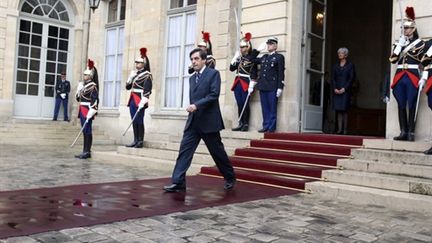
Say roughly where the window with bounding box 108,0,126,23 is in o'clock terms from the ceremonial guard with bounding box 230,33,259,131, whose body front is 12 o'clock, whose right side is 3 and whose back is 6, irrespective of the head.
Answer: The window is roughly at 3 o'clock from the ceremonial guard.

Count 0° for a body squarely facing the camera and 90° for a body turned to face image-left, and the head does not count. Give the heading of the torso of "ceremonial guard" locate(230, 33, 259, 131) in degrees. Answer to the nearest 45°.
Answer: approximately 45°

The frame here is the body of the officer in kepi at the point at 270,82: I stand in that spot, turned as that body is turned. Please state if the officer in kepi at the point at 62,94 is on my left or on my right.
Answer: on my right

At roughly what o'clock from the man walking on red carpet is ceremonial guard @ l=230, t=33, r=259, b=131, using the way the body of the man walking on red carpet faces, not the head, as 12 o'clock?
The ceremonial guard is roughly at 5 o'clock from the man walking on red carpet.

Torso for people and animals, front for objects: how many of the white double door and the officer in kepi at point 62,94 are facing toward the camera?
2

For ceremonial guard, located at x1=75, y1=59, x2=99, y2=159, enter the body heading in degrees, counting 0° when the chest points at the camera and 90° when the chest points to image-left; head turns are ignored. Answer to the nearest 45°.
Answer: approximately 45°

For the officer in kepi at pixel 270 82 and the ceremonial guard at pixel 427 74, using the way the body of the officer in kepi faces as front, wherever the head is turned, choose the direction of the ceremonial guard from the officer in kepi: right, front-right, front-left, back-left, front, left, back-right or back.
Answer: left

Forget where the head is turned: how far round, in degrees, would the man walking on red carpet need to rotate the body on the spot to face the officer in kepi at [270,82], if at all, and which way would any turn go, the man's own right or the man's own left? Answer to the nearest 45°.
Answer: approximately 180°

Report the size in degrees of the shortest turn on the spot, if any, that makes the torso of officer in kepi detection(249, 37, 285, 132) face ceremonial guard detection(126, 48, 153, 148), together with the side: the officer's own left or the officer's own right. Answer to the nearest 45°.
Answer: approximately 45° to the officer's own right

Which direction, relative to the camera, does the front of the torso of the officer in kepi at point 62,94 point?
toward the camera

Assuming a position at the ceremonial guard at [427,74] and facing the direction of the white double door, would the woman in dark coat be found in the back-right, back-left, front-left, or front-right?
front-right

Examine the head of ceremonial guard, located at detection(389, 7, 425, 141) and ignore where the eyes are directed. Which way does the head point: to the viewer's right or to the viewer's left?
to the viewer's left

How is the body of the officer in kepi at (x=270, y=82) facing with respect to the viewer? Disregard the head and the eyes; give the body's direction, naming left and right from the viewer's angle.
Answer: facing the viewer and to the left of the viewer
